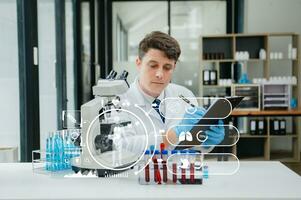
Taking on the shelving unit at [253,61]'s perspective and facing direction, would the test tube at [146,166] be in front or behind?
in front

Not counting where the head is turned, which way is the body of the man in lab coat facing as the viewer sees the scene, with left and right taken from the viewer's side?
facing the viewer and to the right of the viewer

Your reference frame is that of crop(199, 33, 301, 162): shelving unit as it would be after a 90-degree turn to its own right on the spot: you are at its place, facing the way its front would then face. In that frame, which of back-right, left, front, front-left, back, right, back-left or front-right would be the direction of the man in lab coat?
left

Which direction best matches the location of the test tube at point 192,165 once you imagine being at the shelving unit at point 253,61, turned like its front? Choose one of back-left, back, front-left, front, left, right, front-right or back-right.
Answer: front

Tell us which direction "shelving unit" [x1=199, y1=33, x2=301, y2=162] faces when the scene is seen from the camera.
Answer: facing the viewer

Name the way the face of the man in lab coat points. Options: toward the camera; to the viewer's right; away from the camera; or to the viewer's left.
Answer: toward the camera

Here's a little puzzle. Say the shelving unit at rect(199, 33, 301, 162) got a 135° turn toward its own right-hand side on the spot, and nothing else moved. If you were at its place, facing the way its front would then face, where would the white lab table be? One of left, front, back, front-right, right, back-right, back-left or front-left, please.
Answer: back-left
